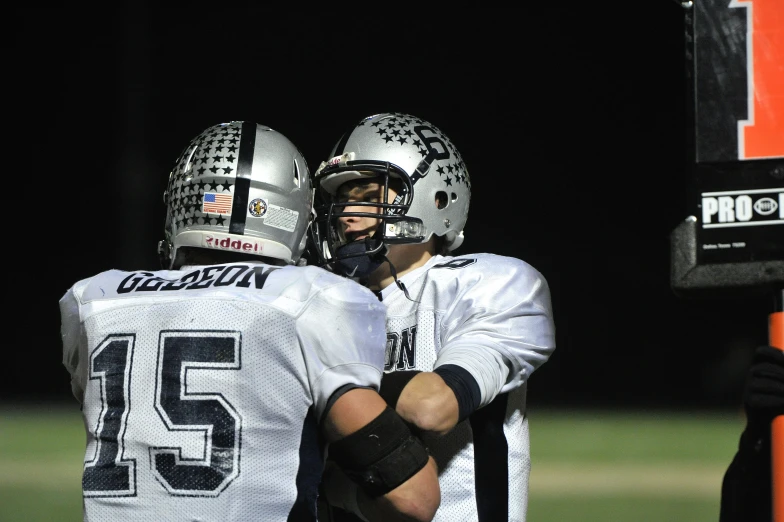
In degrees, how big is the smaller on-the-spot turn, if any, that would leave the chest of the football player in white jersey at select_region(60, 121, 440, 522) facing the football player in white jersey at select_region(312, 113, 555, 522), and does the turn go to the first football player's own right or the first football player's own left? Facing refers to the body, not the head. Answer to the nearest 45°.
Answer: approximately 45° to the first football player's own right

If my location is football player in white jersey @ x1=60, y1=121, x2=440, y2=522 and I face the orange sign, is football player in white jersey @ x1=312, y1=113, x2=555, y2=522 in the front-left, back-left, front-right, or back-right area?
front-left

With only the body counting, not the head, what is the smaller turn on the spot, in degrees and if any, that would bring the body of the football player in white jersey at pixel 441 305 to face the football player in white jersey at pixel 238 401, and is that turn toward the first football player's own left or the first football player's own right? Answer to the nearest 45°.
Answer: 0° — they already face them

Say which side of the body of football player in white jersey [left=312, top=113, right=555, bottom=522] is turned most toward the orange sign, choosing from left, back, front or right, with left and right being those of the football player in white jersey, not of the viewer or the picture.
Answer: left

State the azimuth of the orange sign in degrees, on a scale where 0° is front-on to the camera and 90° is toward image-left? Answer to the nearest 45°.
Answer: approximately 0°

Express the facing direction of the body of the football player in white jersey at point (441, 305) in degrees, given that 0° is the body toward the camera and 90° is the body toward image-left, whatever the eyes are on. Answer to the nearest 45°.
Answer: approximately 45°

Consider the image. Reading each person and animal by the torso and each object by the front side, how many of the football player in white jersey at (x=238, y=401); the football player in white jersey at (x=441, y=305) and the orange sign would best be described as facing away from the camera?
1

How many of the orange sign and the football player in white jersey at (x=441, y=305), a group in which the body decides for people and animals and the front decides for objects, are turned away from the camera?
0

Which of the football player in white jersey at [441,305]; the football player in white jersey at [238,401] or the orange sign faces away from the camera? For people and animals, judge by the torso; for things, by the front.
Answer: the football player in white jersey at [238,401]

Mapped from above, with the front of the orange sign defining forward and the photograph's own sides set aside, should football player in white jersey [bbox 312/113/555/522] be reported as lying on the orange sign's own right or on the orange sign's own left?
on the orange sign's own right

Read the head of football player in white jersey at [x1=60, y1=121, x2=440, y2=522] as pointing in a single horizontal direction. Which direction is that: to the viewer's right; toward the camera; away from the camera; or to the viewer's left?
away from the camera

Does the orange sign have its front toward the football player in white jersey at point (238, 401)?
no

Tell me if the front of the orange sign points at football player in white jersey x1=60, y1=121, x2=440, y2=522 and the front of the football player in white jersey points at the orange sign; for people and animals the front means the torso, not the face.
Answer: no

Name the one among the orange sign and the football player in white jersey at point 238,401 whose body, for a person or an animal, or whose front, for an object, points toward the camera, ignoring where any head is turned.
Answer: the orange sign

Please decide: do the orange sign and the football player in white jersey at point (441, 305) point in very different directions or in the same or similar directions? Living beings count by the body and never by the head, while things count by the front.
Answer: same or similar directions

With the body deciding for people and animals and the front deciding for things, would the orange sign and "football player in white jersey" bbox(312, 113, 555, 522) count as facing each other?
no

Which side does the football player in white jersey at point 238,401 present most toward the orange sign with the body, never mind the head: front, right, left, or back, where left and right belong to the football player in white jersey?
right

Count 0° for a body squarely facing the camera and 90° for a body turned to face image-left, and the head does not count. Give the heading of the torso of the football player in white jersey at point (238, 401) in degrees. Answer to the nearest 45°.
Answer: approximately 180°

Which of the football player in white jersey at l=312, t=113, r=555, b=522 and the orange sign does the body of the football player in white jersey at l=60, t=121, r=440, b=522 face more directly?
the football player in white jersey
